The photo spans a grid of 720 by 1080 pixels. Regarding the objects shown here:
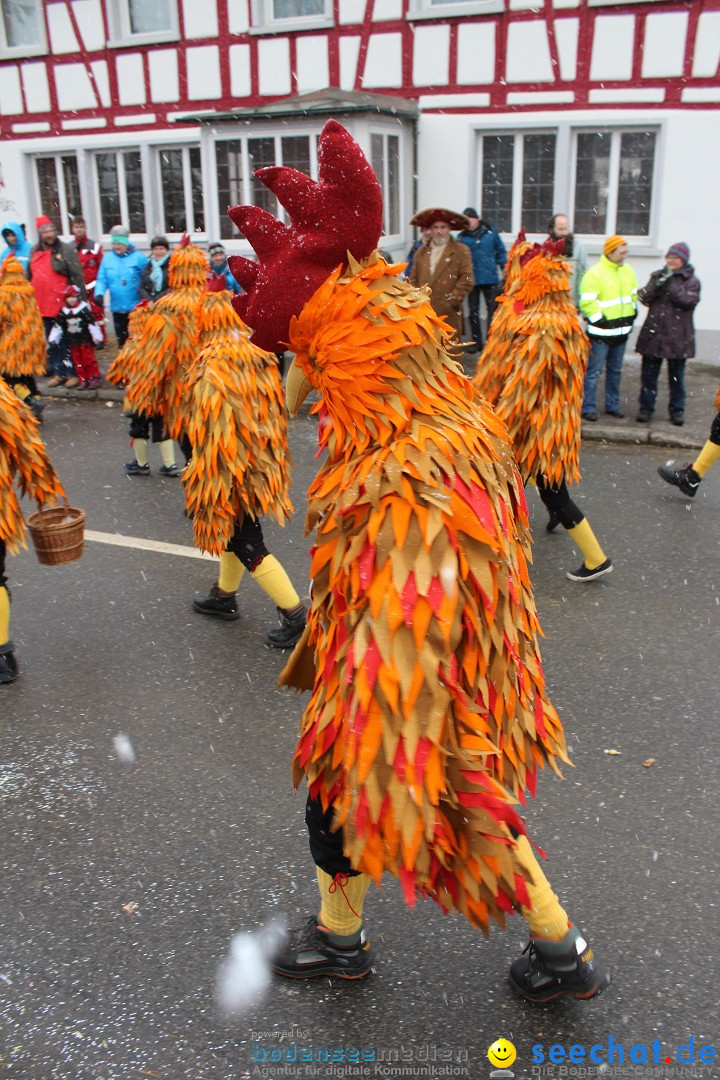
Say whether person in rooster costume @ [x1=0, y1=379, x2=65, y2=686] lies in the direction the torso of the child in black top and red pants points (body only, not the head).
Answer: yes

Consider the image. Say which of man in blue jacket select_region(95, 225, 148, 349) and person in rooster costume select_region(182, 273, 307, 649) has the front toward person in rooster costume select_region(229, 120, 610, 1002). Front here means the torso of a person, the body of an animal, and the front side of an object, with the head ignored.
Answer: the man in blue jacket

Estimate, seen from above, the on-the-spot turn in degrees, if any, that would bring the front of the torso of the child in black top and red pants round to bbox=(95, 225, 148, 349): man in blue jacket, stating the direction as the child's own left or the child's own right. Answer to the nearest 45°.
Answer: approximately 135° to the child's own left

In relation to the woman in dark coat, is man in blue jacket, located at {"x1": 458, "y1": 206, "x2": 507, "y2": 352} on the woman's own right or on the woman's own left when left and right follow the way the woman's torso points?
on the woman's own right

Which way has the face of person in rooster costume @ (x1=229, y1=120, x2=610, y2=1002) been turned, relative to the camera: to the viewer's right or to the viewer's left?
to the viewer's left

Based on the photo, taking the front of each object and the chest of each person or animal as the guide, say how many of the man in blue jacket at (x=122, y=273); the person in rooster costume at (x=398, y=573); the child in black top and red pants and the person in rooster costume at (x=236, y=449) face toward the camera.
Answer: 2
